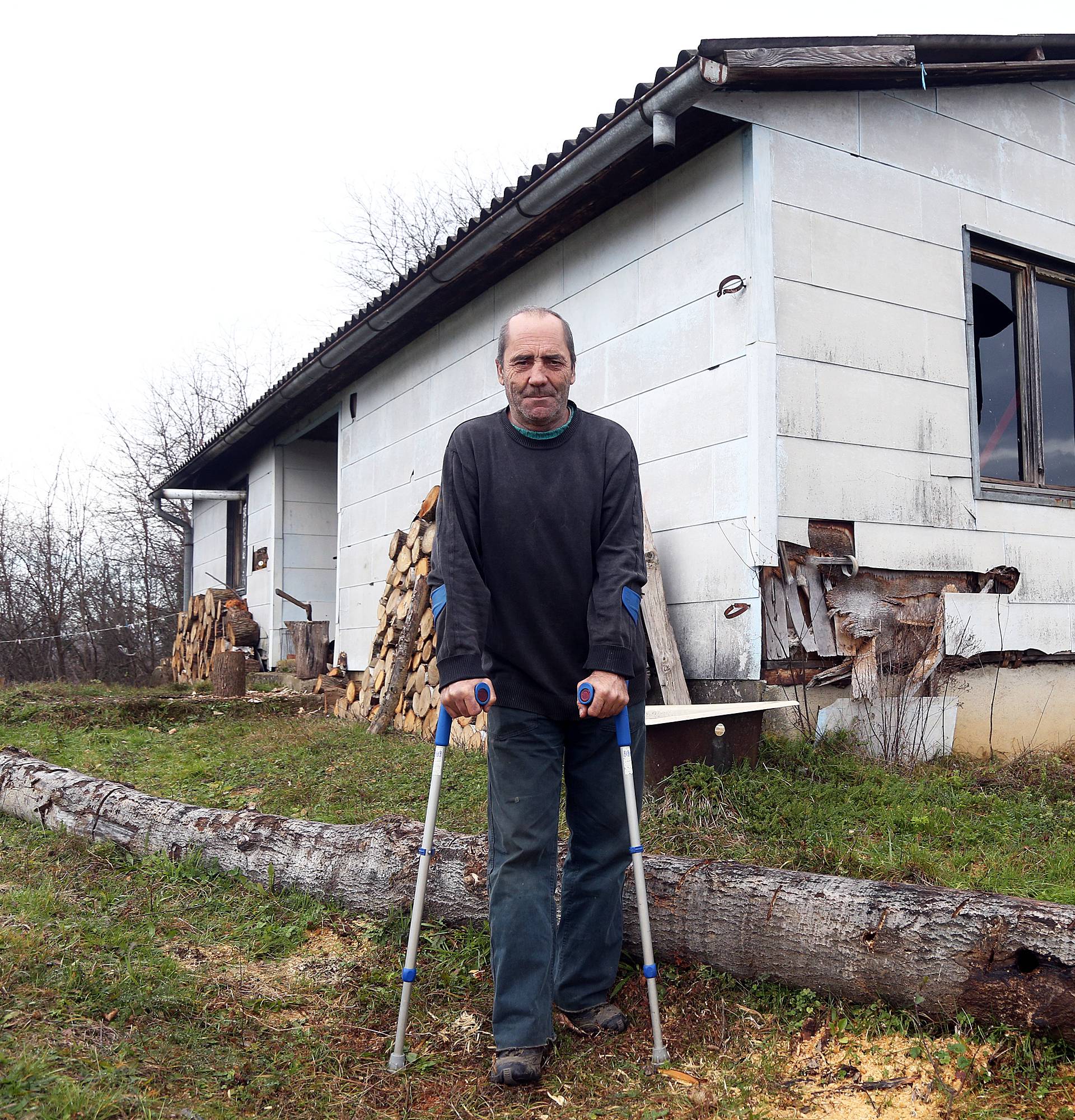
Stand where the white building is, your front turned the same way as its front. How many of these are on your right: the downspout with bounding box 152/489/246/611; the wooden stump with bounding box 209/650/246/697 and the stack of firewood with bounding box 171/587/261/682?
3

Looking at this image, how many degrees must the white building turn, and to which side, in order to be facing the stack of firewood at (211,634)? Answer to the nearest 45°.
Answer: approximately 90° to its right

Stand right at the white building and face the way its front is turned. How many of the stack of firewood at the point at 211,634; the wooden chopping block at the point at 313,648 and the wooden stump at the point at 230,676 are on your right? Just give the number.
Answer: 3

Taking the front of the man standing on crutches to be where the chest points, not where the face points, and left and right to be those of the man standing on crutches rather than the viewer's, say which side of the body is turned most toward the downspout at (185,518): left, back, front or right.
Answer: back

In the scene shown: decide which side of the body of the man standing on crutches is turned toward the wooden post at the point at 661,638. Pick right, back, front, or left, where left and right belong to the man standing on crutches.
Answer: back

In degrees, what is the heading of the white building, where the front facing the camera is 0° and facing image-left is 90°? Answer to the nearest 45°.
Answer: approximately 45°

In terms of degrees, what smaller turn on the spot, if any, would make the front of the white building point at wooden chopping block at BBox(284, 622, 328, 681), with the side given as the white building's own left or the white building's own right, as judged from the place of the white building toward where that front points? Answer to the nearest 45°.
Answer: approximately 90° to the white building's own right

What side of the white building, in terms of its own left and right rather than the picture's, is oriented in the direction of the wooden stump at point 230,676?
right

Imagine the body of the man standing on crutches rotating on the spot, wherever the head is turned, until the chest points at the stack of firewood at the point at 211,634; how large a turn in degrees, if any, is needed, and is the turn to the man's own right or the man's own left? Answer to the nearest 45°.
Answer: approximately 180°
